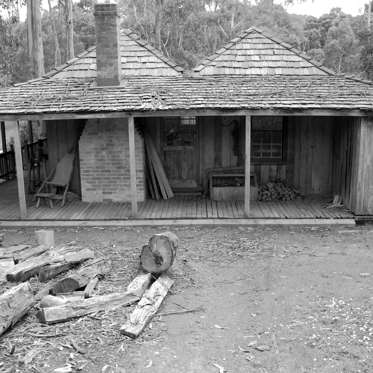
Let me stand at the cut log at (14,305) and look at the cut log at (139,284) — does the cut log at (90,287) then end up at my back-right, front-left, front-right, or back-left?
front-left

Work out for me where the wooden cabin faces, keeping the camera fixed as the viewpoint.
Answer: facing the viewer

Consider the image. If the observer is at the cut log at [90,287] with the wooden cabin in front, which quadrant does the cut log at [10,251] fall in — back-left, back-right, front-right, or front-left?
front-left

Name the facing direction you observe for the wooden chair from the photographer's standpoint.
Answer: facing the viewer and to the left of the viewer

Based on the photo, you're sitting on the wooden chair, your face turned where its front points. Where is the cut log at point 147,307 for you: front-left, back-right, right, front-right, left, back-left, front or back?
front-left

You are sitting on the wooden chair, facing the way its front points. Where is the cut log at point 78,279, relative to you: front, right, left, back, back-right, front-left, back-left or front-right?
front-left

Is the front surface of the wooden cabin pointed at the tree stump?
yes

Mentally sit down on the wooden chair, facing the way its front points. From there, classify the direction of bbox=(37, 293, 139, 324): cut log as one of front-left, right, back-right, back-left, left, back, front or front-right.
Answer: front-left

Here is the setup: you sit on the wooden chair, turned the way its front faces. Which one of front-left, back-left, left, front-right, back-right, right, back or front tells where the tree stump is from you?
front-left

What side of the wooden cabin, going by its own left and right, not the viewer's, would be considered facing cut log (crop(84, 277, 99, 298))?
front

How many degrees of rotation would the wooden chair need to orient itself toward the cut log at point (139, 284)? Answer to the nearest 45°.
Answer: approximately 45° to its left

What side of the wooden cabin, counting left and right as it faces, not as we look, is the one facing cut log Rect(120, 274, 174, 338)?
front

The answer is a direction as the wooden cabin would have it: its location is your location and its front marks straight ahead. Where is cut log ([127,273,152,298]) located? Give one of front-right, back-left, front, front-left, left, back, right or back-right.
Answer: front
